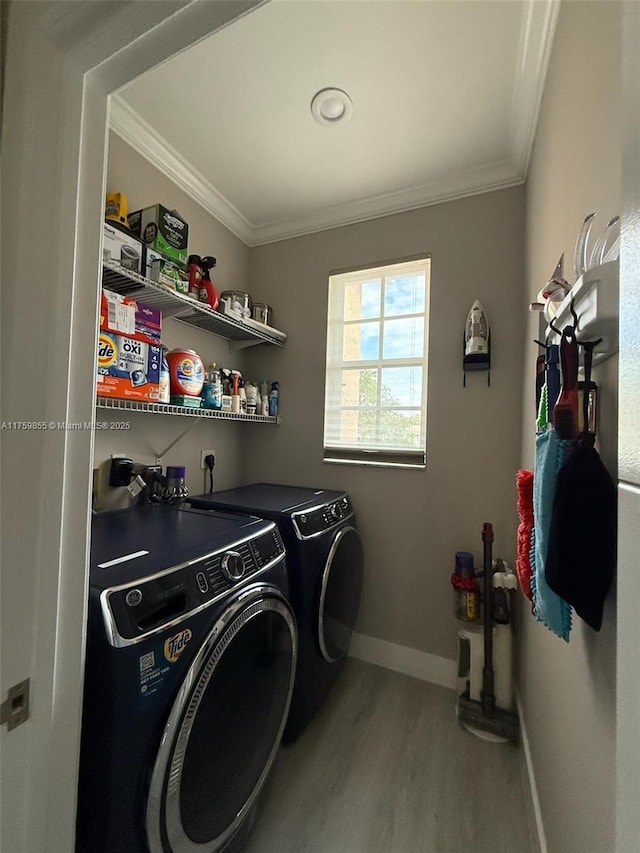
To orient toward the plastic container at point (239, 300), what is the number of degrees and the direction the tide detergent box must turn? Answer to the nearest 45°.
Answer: approximately 90° to its left

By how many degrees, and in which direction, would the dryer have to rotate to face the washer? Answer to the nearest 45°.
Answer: approximately 90° to its right

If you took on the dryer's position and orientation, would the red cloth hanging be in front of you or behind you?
in front

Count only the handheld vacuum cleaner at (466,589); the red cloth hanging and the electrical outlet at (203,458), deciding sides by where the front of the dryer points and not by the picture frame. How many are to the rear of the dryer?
1

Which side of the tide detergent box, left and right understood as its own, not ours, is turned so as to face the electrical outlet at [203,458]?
left

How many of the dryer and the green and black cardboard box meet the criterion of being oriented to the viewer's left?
0

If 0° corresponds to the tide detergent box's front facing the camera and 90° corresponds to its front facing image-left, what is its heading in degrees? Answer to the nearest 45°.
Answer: approximately 315°

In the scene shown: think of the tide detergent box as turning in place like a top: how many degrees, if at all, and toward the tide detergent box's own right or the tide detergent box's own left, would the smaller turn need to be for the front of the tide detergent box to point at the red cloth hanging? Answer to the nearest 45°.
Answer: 0° — it already faces it

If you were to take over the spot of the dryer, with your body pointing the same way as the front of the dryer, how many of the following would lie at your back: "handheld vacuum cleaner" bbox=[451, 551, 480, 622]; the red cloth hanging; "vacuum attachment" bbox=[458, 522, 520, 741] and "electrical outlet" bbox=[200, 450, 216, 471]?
1

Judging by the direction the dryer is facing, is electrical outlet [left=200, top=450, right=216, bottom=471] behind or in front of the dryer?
behind

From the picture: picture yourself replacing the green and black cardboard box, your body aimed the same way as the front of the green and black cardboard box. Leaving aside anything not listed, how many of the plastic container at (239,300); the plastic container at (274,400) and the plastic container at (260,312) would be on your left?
3

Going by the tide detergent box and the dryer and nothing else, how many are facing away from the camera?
0
